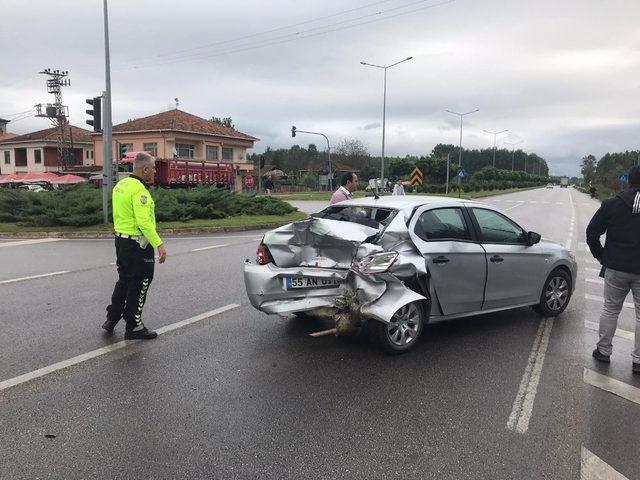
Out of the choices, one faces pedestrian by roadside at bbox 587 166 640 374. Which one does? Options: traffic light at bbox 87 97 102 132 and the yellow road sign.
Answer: the yellow road sign

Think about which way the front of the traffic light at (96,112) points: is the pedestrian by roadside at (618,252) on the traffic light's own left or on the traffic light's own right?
on the traffic light's own left

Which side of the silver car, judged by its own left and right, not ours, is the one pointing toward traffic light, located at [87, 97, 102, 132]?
left

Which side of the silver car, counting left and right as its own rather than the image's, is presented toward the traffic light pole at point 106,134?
left

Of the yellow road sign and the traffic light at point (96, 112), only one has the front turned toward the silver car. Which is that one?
the yellow road sign

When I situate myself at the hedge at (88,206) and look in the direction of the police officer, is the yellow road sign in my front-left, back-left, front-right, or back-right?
back-left

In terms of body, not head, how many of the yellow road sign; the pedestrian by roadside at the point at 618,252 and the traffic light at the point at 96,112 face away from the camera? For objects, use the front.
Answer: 1

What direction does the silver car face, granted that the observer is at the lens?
facing away from the viewer and to the right of the viewer

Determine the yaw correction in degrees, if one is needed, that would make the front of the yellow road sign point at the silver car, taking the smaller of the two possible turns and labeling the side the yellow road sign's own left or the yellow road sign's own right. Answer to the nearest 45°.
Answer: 0° — it already faces it

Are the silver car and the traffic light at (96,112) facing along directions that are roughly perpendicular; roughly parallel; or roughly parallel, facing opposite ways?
roughly parallel, facing opposite ways

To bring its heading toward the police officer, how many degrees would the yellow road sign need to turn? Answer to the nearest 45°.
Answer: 0° — it already faces them

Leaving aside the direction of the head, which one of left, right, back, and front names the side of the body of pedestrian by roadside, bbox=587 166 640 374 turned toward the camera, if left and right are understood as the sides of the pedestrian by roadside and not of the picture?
back

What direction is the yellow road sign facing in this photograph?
toward the camera
